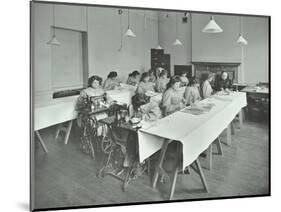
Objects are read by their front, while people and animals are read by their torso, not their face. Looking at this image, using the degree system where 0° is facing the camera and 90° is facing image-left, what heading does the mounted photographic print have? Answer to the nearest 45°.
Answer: approximately 315°
